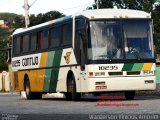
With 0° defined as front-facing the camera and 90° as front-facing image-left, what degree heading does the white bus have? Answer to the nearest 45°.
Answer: approximately 315°
